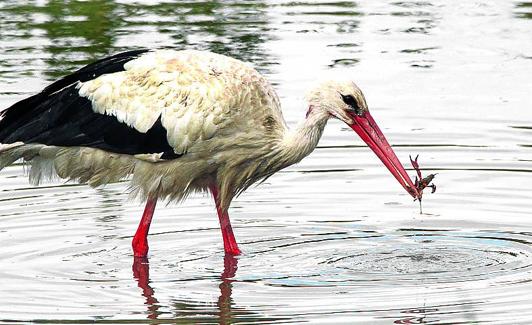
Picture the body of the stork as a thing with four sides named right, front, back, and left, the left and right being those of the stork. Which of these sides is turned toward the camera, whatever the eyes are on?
right
